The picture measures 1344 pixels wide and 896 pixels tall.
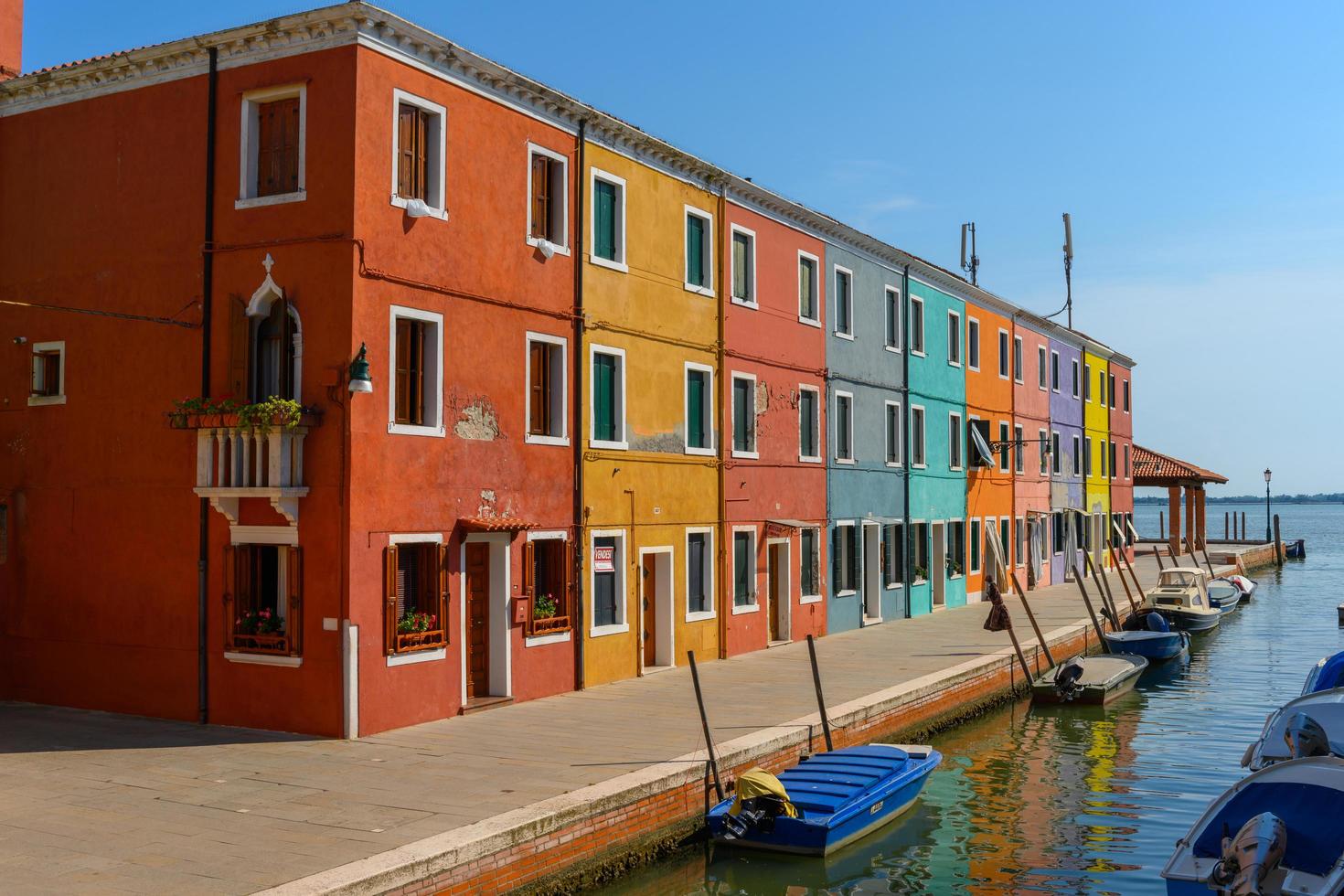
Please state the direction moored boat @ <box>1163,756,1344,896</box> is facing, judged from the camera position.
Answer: facing away from the viewer and to the right of the viewer

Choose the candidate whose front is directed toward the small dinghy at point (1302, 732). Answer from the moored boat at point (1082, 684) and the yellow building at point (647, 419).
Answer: the yellow building

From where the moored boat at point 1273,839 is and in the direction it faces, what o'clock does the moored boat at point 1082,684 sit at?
the moored boat at point 1082,684 is roughly at 10 o'clock from the moored boat at point 1273,839.

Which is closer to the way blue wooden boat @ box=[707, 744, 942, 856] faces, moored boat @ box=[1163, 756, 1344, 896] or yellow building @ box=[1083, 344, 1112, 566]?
the yellow building

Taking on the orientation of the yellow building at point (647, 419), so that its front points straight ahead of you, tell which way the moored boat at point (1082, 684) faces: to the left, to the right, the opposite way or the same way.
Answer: to the left

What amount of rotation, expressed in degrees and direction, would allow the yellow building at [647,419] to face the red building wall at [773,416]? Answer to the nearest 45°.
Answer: approximately 90° to its left

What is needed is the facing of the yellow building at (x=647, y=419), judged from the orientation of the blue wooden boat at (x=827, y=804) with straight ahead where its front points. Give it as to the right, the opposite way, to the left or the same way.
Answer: to the right

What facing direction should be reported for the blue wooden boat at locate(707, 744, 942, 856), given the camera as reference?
facing away from the viewer and to the right of the viewer

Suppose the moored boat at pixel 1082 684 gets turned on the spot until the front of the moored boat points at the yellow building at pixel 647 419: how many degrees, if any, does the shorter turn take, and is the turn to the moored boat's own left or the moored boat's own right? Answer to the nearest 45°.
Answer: approximately 180°

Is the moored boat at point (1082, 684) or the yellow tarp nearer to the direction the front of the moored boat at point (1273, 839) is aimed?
the moored boat

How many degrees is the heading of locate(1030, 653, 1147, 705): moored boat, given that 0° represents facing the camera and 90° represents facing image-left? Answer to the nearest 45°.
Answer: approximately 225°
